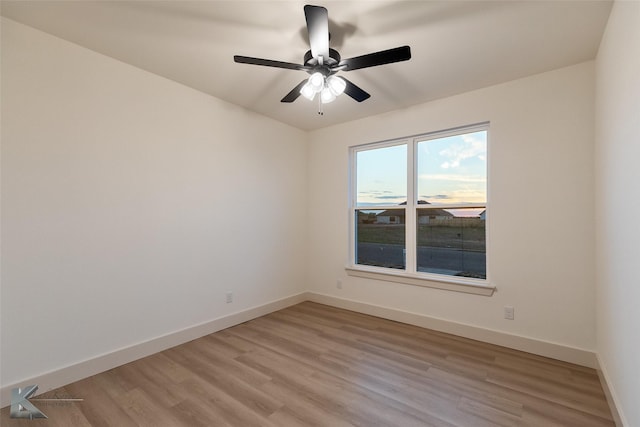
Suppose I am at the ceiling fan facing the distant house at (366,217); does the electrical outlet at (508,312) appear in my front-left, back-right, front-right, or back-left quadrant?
front-right

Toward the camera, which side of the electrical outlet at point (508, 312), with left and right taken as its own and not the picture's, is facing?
front

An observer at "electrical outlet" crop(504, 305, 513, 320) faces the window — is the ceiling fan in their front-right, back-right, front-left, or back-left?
front-left

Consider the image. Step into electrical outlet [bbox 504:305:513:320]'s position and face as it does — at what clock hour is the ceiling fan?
The ceiling fan is roughly at 1 o'clock from the electrical outlet.

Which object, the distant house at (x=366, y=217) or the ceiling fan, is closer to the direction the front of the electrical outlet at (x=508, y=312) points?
the ceiling fan

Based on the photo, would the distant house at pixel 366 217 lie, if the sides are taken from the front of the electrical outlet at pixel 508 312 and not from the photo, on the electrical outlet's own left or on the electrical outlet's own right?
on the electrical outlet's own right
